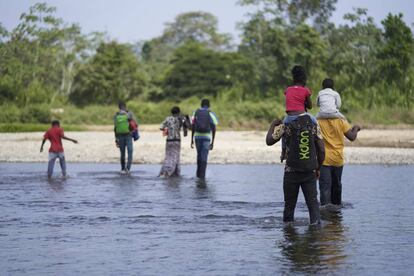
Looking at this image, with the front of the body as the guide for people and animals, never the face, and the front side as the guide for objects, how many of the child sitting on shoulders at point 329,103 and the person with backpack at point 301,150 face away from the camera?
2

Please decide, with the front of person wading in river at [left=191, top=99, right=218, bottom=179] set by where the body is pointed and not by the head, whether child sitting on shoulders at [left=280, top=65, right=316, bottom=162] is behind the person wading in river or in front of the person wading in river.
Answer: behind

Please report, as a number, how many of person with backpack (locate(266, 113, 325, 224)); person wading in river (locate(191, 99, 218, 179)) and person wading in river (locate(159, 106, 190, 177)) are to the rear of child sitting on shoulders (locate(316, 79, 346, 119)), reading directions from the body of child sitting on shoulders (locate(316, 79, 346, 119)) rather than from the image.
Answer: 1

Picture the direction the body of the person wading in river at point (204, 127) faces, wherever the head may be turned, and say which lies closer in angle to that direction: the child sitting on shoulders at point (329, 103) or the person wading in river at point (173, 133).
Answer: the person wading in river

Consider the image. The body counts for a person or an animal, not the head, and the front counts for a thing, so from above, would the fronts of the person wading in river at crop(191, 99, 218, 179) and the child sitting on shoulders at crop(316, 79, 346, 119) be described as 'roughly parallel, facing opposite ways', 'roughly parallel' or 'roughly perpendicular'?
roughly parallel

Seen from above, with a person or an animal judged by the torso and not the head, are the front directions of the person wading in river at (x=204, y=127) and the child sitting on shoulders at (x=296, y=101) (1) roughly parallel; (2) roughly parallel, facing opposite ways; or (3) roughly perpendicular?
roughly parallel

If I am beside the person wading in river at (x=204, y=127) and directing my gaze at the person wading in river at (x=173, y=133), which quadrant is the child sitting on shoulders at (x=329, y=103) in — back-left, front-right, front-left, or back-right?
back-left

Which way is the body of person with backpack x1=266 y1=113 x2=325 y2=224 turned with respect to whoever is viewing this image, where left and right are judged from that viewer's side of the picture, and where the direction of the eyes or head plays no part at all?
facing away from the viewer

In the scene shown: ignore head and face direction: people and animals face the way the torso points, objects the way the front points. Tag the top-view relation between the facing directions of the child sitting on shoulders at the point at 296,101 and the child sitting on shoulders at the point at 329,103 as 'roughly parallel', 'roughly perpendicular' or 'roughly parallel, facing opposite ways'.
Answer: roughly parallel

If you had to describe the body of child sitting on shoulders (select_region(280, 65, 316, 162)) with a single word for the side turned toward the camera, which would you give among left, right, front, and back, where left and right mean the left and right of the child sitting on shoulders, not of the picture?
back

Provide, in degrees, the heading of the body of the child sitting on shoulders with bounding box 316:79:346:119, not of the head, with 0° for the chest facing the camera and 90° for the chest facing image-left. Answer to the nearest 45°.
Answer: approximately 180°

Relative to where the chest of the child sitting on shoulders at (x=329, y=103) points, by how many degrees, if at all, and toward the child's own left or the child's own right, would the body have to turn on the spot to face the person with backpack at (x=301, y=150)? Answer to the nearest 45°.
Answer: approximately 180°

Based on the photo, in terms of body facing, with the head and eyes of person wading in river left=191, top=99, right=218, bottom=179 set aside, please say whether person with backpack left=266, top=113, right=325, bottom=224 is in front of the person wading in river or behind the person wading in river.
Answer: behind

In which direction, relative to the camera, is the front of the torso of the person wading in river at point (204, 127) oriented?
away from the camera

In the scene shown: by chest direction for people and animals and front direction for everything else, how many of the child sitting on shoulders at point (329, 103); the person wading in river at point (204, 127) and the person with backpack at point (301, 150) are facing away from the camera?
3

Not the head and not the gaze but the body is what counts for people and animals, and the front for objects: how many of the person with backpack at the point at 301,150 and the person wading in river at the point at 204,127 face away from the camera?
2
